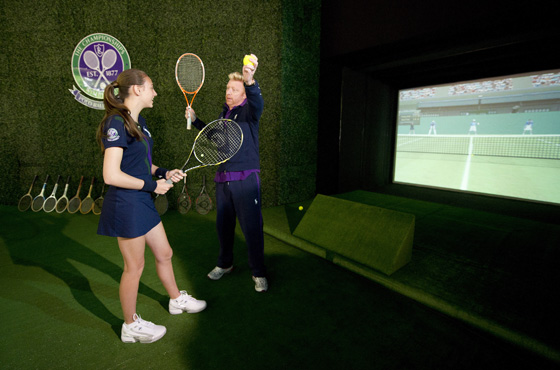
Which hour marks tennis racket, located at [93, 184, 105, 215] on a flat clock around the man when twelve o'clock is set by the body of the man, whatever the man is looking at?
The tennis racket is roughly at 3 o'clock from the man.

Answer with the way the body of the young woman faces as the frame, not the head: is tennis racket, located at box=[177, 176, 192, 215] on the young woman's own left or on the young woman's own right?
on the young woman's own left

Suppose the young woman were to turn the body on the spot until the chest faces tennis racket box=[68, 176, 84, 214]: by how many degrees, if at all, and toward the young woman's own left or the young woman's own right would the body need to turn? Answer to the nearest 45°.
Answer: approximately 90° to the young woman's own left

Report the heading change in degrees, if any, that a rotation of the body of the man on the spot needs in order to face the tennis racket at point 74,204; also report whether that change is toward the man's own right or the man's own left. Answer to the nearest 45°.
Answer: approximately 90° to the man's own right

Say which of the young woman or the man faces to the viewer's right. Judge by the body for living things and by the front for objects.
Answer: the young woman

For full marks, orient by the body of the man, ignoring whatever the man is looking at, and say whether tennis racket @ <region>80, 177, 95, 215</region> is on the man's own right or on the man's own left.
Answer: on the man's own right

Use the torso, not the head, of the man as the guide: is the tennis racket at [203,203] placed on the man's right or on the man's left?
on the man's right

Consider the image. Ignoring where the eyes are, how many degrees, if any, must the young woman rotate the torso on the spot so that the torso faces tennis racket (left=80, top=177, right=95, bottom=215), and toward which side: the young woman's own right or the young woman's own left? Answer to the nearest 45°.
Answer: approximately 90° to the young woman's own left

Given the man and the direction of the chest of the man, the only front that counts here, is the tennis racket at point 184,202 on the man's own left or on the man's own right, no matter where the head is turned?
on the man's own right

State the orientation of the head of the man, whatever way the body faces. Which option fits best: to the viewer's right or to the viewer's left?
to the viewer's left

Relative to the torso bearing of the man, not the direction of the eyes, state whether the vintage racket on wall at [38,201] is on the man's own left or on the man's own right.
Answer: on the man's own right

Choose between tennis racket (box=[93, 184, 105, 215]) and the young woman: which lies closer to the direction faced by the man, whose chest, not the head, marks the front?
the young woman

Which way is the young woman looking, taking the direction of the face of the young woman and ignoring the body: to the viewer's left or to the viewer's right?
to the viewer's right

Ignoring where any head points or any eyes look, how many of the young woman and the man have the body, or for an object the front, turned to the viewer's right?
1

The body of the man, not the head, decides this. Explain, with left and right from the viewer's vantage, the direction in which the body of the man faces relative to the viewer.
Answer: facing the viewer and to the left of the viewer

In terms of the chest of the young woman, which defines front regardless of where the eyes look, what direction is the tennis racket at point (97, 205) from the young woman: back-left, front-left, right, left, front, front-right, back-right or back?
left

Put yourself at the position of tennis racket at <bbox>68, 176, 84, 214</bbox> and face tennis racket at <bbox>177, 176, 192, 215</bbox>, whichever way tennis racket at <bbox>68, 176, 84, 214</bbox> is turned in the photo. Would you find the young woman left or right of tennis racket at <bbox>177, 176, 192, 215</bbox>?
right

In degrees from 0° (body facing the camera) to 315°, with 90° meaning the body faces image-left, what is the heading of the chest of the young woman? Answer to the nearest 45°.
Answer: approximately 270°

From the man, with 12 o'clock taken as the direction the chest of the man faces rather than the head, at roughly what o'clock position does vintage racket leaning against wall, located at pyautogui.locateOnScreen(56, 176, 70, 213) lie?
The vintage racket leaning against wall is roughly at 3 o'clock from the man.
